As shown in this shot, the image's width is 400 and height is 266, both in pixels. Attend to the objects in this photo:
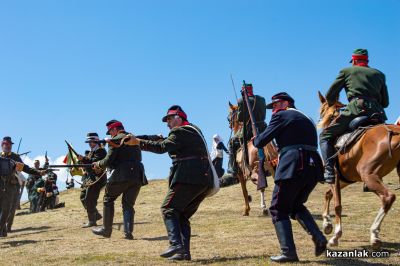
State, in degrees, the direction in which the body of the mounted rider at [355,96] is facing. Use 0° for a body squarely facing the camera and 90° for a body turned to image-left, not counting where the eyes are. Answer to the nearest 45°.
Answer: approximately 135°

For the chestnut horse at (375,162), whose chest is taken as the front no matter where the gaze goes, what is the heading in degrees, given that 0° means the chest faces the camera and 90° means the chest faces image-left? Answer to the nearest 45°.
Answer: approximately 135°

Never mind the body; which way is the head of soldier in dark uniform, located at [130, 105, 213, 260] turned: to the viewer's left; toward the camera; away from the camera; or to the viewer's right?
to the viewer's left

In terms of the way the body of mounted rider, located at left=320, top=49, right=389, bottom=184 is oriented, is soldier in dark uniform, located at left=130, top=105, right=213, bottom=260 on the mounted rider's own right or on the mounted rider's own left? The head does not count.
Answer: on the mounted rider's own left

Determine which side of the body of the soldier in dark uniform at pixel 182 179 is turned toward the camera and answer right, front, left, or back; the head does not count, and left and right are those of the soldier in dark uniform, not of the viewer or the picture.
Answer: left
